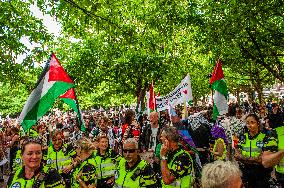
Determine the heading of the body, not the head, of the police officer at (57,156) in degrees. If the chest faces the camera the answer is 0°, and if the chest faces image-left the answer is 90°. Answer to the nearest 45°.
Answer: approximately 0°

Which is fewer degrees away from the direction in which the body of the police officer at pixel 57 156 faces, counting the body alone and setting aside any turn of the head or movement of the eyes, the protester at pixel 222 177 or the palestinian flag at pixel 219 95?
the protester

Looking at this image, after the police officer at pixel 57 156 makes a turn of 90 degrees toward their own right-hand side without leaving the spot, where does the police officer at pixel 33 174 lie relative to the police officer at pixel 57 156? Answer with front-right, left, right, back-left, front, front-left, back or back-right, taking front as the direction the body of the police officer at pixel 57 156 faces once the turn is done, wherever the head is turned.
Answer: left

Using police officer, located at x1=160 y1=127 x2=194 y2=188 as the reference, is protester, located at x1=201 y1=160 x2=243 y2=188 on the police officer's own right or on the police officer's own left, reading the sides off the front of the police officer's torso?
on the police officer's own left

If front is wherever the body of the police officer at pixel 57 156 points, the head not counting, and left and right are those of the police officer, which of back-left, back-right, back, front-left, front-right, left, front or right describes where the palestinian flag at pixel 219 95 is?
left

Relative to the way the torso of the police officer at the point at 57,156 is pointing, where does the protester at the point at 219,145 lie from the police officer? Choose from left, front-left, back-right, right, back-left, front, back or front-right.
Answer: left
